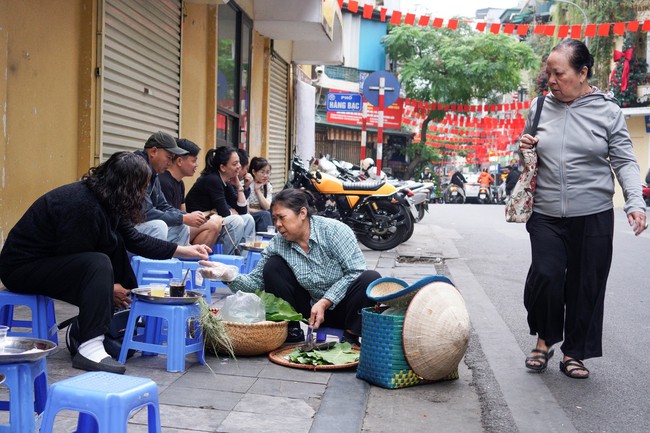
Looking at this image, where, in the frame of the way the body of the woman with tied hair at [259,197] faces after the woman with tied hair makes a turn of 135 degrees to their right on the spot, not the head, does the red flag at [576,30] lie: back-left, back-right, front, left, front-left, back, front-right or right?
back-right

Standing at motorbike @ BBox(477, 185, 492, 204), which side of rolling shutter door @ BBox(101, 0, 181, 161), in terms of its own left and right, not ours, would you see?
left

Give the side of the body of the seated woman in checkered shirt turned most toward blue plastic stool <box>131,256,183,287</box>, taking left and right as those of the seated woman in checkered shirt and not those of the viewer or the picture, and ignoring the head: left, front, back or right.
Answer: right

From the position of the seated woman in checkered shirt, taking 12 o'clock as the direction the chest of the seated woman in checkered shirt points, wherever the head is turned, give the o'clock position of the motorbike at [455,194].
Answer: The motorbike is roughly at 5 o'clock from the seated woman in checkered shirt.

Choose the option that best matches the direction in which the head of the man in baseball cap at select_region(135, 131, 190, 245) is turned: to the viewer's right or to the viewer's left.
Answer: to the viewer's right

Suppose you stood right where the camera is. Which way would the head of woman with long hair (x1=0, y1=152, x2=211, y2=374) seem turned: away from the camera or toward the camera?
away from the camera
